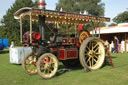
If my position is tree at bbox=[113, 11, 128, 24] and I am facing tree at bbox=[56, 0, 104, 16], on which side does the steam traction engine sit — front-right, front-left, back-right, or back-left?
front-left

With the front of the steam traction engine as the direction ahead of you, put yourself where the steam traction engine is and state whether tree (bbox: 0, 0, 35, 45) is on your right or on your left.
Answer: on your right

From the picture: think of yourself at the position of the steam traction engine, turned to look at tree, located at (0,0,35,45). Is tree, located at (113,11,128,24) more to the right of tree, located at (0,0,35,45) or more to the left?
right

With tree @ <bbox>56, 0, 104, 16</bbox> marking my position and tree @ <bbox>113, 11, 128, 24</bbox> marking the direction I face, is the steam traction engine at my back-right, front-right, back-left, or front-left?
back-right

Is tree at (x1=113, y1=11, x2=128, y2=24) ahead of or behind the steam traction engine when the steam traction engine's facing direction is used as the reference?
behind

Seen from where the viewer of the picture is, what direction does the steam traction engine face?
facing the viewer and to the left of the viewer

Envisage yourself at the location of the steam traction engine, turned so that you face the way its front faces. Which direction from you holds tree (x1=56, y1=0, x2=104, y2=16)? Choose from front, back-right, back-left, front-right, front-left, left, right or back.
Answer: back-right
